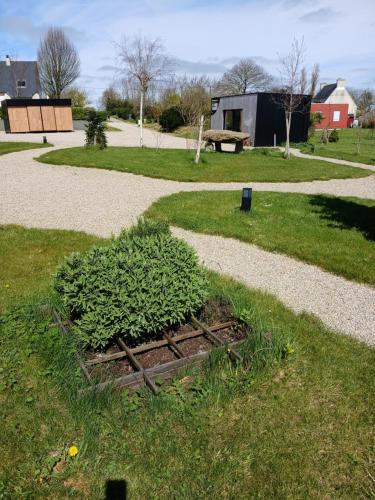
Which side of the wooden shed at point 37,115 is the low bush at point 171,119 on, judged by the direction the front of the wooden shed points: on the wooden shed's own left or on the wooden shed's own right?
on the wooden shed's own left

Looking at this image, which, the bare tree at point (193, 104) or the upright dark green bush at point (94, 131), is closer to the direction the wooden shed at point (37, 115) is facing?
the upright dark green bush

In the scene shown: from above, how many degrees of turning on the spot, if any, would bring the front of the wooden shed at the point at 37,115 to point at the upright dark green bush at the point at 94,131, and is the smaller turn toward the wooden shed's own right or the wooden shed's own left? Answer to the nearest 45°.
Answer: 0° — it already faces it

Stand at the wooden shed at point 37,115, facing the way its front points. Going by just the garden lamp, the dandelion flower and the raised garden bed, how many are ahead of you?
3

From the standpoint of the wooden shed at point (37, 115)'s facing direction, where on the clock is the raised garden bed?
The raised garden bed is roughly at 12 o'clock from the wooden shed.

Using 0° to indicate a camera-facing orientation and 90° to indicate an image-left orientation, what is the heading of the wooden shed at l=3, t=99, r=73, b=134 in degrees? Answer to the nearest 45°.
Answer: approximately 0°

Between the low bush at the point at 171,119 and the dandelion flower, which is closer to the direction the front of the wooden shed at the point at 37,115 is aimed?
the dandelion flower

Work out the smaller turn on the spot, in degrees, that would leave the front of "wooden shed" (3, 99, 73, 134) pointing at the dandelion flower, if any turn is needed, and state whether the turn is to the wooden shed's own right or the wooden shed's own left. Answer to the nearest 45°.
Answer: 0° — it already faces it

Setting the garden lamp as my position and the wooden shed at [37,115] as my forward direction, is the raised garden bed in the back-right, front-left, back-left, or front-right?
back-left
